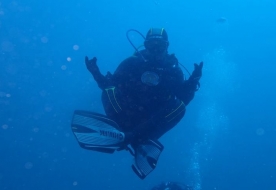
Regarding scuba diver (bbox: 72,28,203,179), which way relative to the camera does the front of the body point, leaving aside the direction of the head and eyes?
toward the camera
